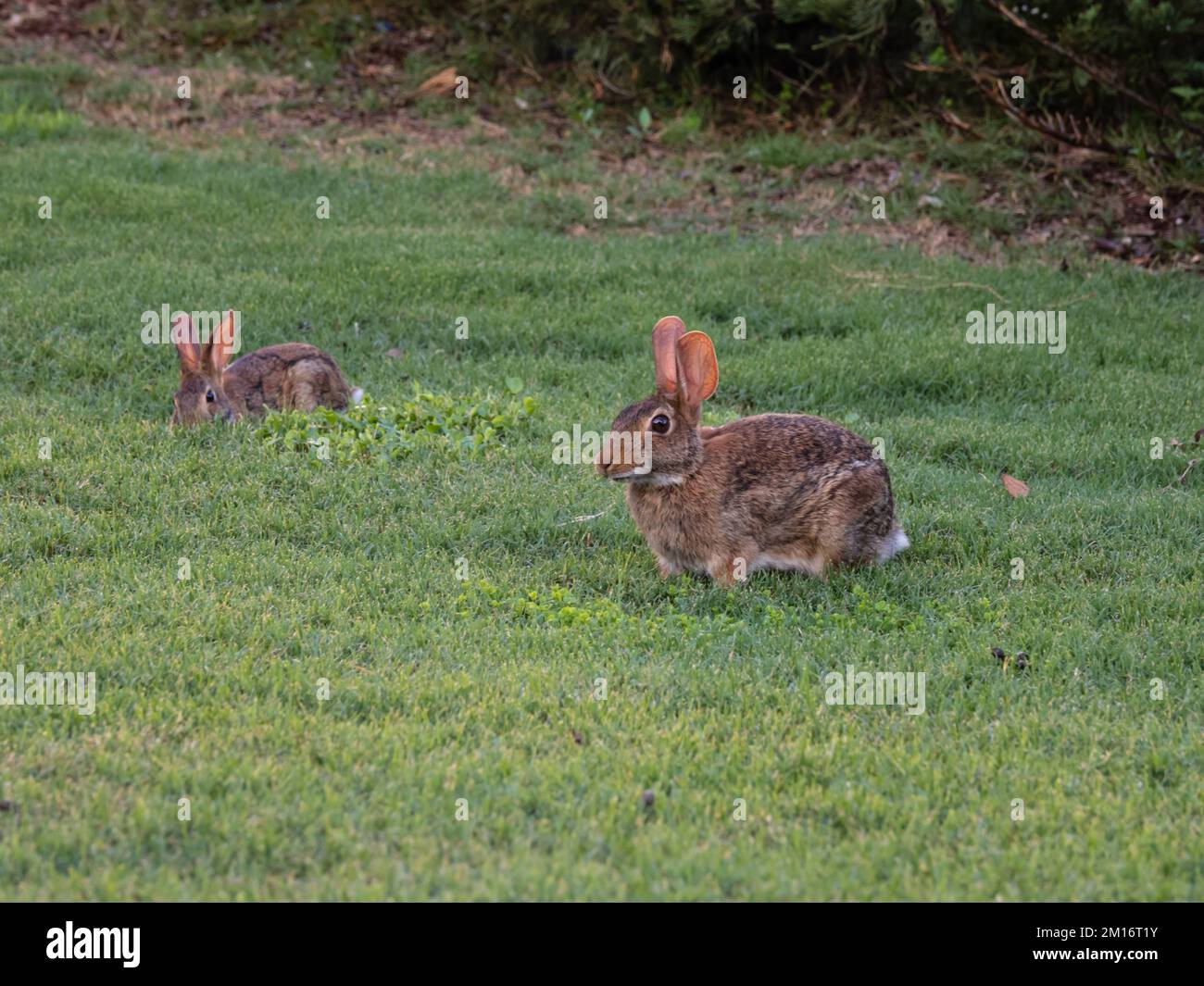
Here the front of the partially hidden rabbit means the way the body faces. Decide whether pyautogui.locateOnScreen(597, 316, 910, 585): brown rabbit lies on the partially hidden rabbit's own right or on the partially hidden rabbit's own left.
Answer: on the partially hidden rabbit's own left

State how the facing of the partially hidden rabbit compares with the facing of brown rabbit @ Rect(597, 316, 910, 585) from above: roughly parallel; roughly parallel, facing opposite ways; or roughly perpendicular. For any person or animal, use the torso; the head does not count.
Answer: roughly parallel

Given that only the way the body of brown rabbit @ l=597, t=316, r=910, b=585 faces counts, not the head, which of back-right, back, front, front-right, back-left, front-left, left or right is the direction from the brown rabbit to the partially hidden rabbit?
front-right

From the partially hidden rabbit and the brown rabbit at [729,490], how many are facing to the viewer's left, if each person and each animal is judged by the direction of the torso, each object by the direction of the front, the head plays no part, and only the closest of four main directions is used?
2

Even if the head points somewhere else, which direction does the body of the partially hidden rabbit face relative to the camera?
to the viewer's left

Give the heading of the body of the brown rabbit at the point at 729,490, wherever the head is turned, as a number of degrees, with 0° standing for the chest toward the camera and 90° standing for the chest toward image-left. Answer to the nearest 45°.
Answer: approximately 90°
